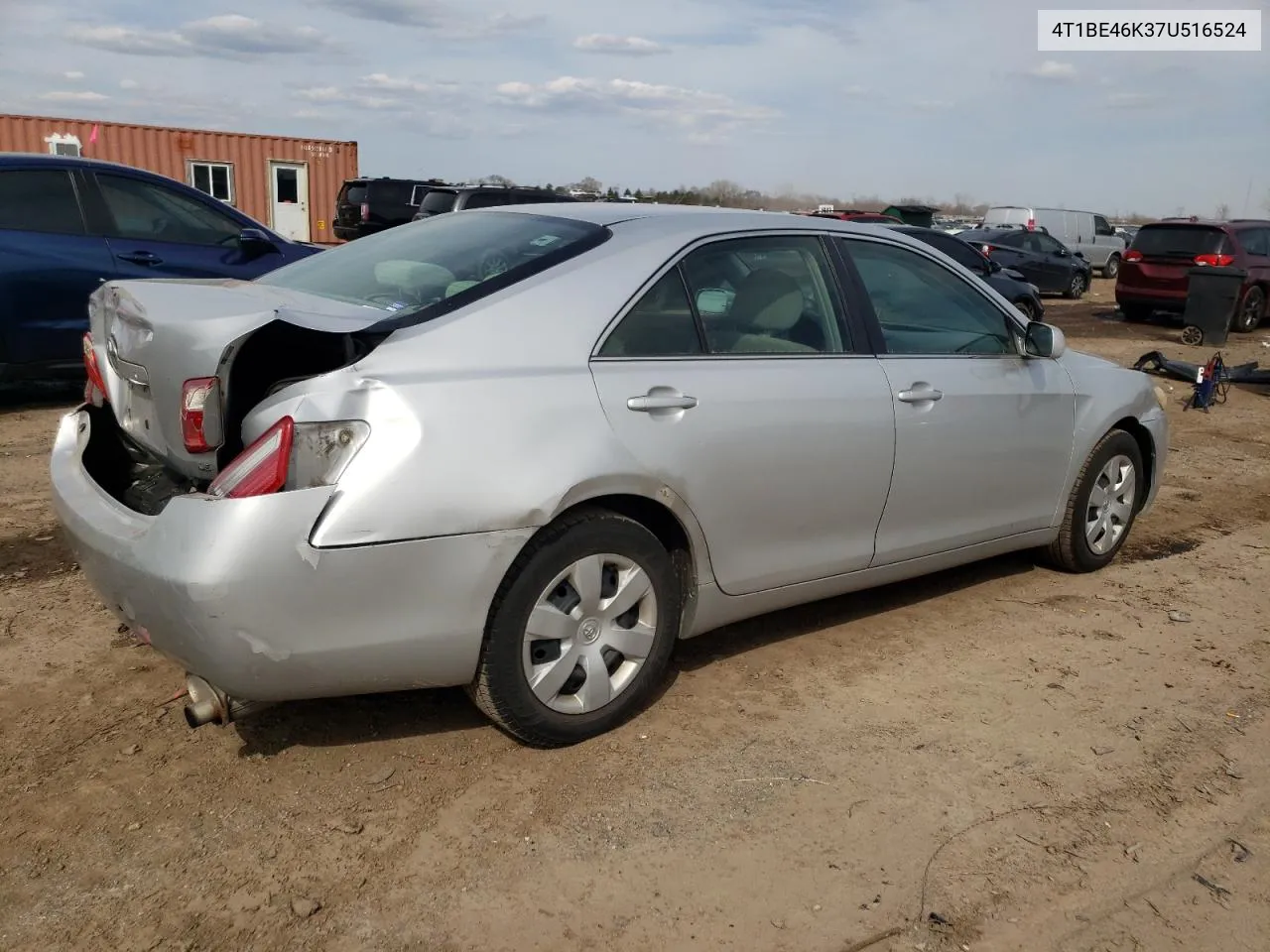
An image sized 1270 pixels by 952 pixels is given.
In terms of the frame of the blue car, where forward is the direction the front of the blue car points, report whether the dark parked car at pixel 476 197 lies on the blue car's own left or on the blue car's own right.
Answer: on the blue car's own left

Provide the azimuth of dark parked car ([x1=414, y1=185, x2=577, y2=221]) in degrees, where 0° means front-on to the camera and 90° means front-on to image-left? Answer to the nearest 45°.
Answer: approximately 225°

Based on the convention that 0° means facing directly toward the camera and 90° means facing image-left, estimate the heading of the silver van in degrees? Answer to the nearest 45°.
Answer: approximately 225°

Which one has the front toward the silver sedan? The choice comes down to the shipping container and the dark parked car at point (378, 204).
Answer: the shipping container

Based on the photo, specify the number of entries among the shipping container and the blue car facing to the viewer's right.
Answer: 1

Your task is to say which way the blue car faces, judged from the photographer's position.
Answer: facing to the right of the viewer

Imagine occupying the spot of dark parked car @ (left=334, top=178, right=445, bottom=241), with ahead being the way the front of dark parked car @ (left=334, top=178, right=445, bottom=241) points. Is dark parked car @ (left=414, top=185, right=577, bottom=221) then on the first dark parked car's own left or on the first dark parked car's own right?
on the first dark parked car's own right

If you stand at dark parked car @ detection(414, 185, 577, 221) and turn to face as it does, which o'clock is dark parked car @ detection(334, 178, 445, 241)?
dark parked car @ detection(334, 178, 445, 241) is roughly at 10 o'clock from dark parked car @ detection(414, 185, 577, 221).

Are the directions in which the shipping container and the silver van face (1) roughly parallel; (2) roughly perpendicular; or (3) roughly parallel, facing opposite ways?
roughly perpendicular

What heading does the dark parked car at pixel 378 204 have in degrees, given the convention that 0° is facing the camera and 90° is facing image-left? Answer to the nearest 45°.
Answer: approximately 225°

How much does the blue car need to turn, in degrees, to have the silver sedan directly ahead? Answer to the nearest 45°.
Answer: approximately 90° to its right

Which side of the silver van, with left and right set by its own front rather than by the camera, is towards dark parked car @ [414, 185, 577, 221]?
back

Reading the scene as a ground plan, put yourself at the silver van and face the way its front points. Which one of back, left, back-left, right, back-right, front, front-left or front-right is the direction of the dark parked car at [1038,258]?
back-right

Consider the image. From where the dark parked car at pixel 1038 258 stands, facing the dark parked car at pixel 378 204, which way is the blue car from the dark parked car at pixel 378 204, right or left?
left
